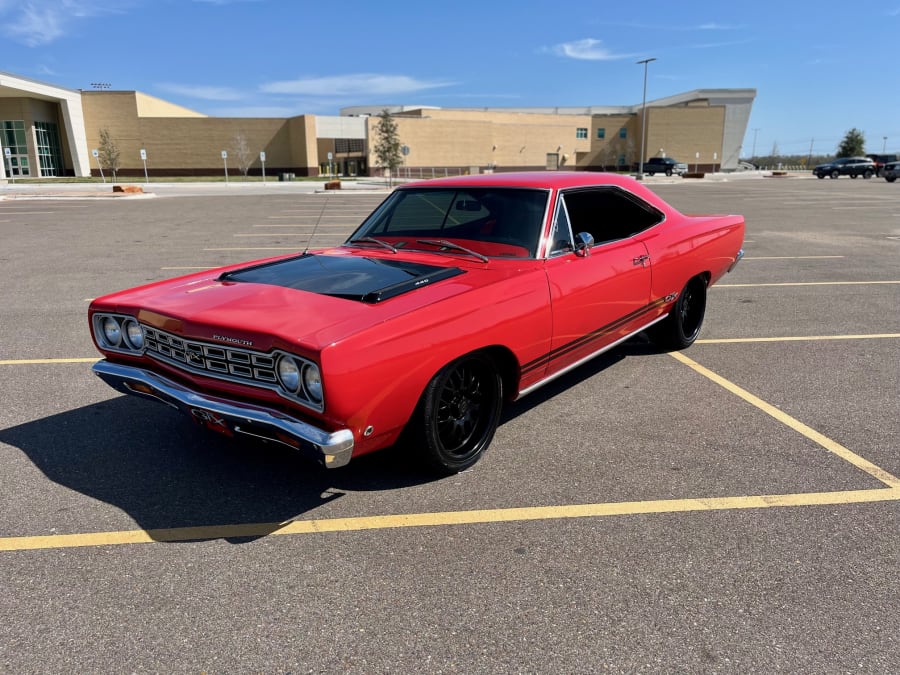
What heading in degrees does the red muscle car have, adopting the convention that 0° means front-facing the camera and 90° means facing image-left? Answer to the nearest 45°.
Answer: approximately 45°
